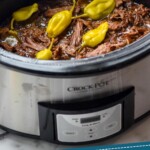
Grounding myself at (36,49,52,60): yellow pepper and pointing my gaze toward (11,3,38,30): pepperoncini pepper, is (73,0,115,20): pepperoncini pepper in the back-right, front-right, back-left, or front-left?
front-right

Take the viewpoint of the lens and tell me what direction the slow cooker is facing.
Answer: facing the viewer
